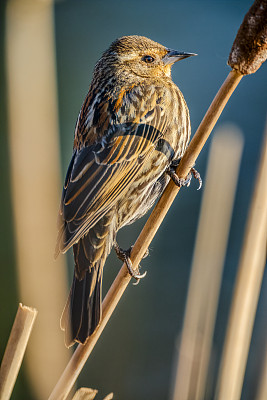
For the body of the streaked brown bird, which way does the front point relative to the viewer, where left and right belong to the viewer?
facing to the right of the viewer
